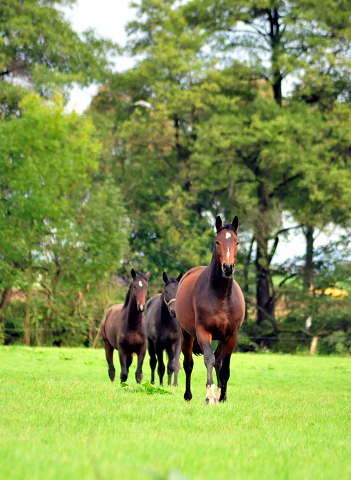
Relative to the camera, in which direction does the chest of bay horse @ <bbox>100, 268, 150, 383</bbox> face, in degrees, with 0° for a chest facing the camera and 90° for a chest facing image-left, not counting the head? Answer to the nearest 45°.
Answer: approximately 315°

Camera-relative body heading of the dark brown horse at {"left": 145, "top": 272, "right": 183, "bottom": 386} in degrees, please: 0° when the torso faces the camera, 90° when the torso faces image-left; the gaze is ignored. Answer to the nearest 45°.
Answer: approximately 315°

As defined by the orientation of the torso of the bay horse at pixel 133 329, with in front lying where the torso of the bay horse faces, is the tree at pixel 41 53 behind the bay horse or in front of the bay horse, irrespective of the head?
behind

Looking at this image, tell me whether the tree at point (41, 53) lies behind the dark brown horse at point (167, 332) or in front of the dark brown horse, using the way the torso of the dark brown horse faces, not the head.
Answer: behind

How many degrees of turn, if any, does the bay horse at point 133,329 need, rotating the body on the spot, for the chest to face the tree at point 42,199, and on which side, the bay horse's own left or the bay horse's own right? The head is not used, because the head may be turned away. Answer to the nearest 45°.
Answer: approximately 135° to the bay horse's own left
